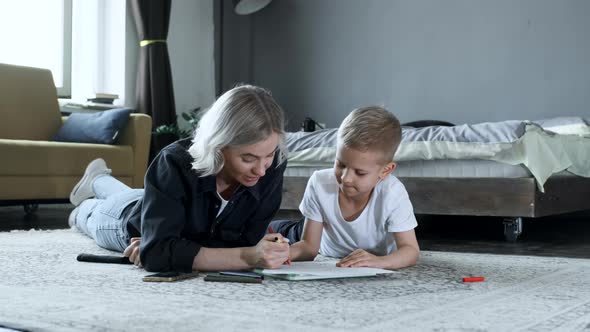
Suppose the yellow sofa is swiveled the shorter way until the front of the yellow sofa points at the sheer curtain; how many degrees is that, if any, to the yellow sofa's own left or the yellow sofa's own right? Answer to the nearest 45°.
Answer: approximately 180°

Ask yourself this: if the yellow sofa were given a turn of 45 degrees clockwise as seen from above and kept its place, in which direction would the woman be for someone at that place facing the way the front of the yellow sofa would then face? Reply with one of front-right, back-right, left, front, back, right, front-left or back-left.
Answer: front-left

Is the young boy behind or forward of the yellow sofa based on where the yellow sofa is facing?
forward

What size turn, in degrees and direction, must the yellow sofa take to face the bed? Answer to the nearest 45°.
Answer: approximately 45° to its left

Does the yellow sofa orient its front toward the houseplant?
no

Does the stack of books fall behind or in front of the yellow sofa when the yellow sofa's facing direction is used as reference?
behind

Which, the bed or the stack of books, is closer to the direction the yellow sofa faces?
the bed

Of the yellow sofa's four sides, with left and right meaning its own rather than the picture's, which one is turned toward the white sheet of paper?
front

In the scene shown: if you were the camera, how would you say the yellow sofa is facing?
facing the viewer

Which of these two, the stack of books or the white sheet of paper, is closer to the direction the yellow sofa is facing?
the white sheet of paper

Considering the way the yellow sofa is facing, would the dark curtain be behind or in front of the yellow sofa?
behind
